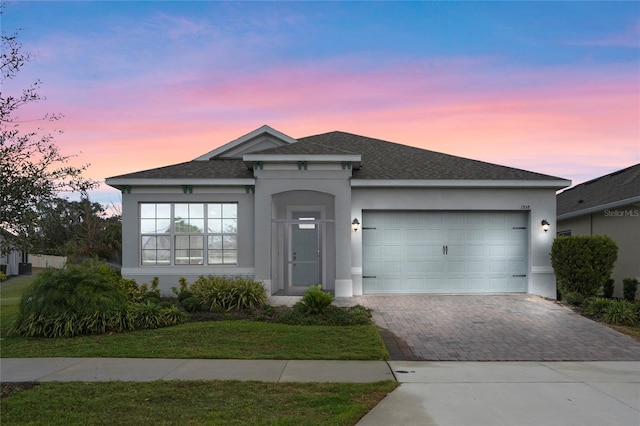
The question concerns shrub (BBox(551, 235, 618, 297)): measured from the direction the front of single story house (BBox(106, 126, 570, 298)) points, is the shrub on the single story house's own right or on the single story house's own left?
on the single story house's own left

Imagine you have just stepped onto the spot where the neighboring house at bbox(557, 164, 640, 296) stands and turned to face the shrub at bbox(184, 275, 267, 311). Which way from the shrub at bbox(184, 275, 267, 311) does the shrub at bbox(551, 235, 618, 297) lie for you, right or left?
left

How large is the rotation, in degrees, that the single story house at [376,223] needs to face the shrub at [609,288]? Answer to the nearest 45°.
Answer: approximately 90° to its left

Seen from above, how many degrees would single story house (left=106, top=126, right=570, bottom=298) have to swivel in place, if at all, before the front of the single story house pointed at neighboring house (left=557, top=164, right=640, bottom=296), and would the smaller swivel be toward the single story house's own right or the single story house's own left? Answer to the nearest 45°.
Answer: approximately 90° to the single story house's own left

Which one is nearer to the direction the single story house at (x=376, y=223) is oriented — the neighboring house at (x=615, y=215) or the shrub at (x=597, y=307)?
the shrub

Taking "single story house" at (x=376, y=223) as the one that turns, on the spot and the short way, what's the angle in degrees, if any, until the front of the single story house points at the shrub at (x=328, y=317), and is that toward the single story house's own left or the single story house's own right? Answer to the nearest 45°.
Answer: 0° — it already faces it

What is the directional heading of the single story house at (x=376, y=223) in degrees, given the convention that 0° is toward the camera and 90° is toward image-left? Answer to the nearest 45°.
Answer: approximately 0°

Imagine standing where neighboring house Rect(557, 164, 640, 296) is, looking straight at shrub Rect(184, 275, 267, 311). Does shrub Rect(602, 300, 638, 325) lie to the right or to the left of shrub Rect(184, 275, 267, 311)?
left

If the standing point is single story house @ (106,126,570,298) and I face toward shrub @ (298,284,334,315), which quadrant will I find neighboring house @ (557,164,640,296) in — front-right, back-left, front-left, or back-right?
back-left
